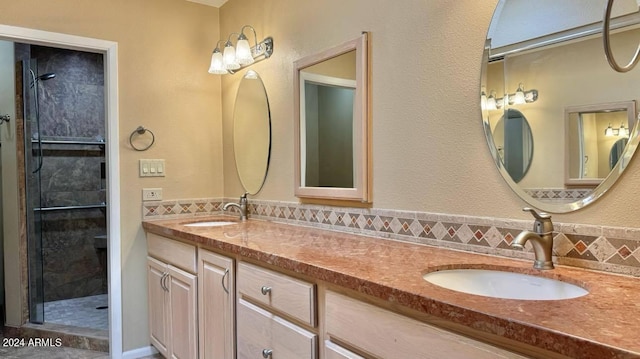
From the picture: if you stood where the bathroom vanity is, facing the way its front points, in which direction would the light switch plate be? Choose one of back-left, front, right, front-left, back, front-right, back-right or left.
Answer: right

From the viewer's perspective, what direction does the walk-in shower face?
toward the camera

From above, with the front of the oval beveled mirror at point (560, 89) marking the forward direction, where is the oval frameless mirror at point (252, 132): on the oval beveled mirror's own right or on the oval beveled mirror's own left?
on the oval beveled mirror's own right

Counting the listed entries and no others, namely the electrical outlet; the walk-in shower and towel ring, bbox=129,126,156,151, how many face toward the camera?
3

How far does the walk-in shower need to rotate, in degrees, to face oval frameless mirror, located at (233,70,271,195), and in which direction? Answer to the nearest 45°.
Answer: approximately 45° to its left

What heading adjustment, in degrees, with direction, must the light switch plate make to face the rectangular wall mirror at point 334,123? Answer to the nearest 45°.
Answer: approximately 45° to its left

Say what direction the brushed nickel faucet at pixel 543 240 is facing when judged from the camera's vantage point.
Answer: facing the viewer and to the left of the viewer

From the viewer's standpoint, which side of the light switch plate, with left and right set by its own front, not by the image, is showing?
front

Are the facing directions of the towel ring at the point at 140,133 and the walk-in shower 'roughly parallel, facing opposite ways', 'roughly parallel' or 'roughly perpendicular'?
roughly parallel

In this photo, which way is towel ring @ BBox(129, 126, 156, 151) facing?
toward the camera

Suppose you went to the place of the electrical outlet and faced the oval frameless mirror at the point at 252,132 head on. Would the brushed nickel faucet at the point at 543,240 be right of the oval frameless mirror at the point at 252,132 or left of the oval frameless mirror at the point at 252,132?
right

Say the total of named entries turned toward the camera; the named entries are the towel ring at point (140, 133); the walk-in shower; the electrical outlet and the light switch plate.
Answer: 4
